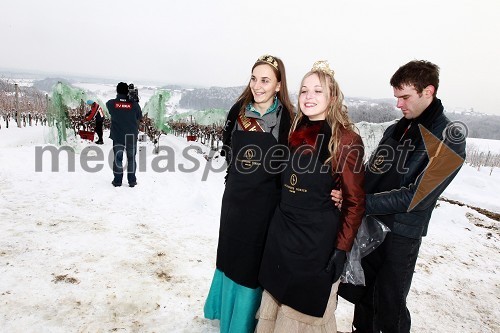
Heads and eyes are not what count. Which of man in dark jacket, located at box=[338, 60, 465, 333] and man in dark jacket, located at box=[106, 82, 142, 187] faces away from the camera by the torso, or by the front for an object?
man in dark jacket, located at box=[106, 82, 142, 187]

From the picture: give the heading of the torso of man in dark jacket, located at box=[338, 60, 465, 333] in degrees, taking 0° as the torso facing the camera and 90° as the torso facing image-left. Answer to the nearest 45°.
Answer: approximately 45°

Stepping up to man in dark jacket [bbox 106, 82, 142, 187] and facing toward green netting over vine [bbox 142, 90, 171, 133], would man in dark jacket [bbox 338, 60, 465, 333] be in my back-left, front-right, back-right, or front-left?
back-right

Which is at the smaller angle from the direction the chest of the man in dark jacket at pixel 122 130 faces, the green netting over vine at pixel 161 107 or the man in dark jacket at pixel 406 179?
the green netting over vine

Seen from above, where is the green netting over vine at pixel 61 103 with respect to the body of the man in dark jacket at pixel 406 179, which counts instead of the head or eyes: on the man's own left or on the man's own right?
on the man's own right

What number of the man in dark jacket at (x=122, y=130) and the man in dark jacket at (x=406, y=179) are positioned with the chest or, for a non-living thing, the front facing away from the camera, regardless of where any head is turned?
1

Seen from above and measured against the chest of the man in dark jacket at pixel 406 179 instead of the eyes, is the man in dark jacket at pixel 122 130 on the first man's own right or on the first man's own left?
on the first man's own right

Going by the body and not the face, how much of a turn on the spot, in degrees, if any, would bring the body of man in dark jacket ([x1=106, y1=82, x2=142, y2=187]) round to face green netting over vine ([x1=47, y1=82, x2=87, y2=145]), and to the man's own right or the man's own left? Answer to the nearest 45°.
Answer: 0° — they already face it

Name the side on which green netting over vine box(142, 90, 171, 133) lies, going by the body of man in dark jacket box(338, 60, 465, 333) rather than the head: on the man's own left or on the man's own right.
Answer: on the man's own right

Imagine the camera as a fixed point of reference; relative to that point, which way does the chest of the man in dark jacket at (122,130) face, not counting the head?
away from the camera
